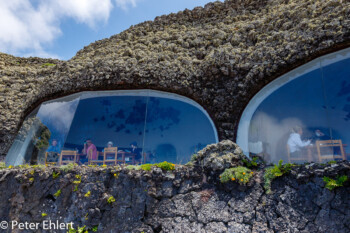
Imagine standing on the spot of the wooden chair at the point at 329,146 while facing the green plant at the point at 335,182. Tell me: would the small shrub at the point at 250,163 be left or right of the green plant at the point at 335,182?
right

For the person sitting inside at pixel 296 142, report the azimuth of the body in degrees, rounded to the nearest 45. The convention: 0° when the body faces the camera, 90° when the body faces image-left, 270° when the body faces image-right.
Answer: approximately 270°

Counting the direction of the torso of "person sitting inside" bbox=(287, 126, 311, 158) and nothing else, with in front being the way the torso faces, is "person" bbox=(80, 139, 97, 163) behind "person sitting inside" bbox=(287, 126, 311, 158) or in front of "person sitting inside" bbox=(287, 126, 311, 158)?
behind

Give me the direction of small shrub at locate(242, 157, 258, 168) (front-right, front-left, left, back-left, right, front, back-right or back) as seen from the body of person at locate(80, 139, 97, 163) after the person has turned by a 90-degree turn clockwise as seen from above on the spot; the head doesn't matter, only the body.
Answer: back-right

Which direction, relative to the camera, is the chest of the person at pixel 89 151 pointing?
to the viewer's left

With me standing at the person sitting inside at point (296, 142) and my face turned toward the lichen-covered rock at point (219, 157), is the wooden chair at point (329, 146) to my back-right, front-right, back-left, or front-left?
back-left

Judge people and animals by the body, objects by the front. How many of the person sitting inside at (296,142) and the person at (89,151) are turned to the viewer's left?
1

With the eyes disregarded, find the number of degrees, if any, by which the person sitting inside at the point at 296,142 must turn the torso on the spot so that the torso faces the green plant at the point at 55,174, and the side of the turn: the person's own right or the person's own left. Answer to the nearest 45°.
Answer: approximately 135° to the person's own right

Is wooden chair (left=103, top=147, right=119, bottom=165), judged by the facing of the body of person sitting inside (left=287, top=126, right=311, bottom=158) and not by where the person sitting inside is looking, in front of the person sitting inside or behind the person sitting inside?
behind
